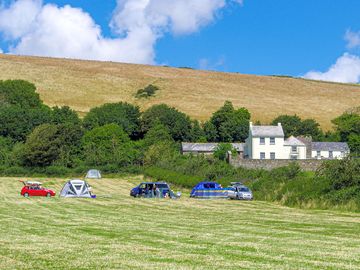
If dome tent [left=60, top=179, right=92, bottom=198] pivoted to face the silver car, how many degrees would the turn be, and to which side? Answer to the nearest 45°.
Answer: approximately 90° to its left

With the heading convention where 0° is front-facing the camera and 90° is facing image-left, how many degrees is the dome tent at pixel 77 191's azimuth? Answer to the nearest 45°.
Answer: approximately 0°
